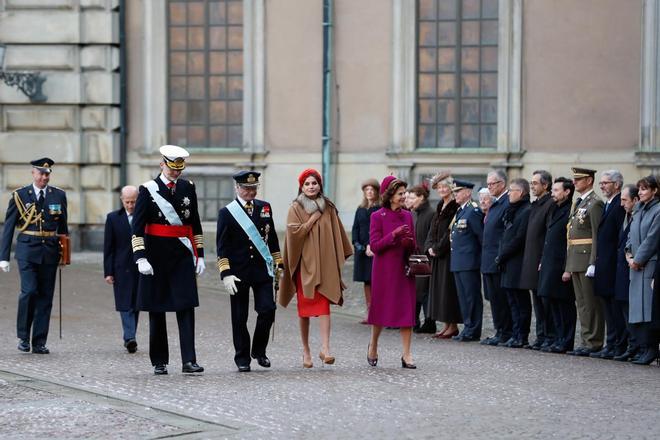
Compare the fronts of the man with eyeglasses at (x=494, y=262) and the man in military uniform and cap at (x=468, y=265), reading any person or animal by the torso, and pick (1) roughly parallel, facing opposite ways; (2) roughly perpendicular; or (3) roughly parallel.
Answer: roughly parallel

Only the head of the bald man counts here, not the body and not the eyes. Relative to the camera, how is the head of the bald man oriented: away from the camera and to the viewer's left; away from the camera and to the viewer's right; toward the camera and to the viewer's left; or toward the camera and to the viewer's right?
toward the camera and to the viewer's right

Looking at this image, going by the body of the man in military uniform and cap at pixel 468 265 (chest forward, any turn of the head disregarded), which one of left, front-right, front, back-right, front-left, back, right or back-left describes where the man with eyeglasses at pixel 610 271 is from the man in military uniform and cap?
left

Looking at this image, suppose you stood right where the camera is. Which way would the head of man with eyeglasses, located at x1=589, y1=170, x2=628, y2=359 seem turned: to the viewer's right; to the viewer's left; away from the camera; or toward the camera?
to the viewer's left

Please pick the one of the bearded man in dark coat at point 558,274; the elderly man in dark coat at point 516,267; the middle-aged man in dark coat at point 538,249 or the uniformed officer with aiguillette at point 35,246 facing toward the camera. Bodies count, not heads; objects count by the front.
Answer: the uniformed officer with aiguillette

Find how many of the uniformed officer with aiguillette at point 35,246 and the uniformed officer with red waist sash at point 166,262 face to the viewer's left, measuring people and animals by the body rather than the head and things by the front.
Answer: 0

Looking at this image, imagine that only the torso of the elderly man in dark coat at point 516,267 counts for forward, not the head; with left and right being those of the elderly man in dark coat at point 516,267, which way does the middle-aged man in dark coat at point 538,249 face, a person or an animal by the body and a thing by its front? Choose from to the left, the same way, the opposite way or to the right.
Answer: the same way

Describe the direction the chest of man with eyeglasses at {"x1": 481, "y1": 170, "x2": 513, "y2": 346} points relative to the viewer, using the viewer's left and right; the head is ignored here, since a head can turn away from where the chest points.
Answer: facing the viewer and to the left of the viewer

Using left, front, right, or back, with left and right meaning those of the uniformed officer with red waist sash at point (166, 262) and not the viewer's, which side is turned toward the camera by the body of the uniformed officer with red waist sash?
front

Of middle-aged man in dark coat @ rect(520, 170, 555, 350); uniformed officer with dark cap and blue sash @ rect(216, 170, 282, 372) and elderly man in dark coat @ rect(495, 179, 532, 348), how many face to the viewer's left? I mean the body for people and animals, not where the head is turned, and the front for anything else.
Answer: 2

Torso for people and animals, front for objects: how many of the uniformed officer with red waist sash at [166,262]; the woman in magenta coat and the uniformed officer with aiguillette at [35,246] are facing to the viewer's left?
0

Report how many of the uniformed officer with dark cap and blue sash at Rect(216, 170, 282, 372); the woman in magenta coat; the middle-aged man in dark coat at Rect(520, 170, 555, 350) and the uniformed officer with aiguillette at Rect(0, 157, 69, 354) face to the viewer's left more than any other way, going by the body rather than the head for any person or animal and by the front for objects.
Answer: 1

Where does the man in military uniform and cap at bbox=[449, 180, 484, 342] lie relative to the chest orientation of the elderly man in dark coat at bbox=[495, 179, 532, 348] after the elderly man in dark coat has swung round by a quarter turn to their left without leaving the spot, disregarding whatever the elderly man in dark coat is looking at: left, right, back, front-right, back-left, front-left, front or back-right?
back-right

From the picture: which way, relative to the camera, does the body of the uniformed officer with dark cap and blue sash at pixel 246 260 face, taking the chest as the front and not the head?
toward the camera

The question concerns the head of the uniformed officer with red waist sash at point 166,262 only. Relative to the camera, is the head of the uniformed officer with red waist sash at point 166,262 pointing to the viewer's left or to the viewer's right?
to the viewer's right

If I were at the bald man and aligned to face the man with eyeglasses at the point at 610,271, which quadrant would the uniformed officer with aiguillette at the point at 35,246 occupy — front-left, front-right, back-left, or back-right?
back-right

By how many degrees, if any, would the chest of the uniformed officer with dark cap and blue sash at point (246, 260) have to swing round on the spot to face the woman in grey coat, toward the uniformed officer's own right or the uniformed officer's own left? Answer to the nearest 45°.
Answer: approximately 90° to the uniformed officer's own left

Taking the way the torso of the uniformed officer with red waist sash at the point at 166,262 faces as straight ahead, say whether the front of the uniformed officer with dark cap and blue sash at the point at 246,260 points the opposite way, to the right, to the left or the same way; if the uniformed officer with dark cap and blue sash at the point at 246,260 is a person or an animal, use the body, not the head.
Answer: the same way

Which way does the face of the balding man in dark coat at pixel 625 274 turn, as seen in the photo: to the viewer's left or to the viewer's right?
to the viewer's left
